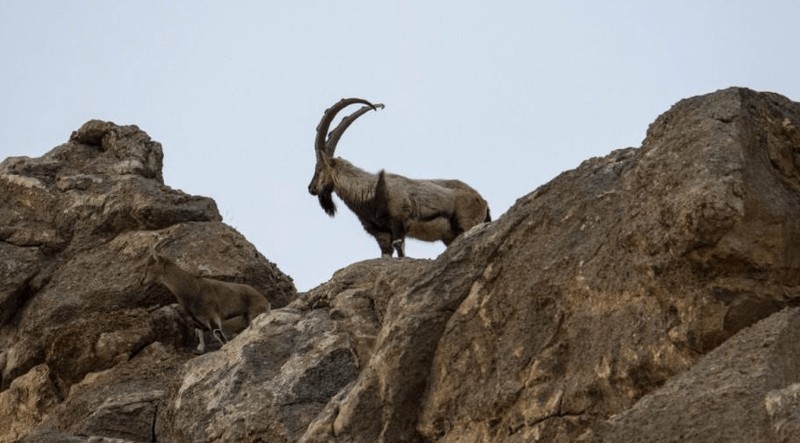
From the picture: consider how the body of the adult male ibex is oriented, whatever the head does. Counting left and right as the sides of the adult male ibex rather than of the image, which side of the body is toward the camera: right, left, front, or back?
left

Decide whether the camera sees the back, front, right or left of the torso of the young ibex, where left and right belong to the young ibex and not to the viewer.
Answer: left

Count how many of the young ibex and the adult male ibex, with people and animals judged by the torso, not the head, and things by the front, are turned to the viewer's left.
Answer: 2

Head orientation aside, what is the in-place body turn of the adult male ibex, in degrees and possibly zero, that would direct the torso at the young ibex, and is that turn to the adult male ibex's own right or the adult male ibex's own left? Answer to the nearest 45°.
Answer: approximately 45° to the adult male ibex's own left
